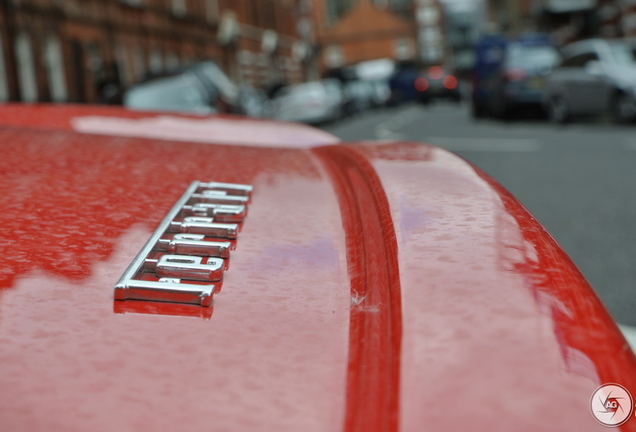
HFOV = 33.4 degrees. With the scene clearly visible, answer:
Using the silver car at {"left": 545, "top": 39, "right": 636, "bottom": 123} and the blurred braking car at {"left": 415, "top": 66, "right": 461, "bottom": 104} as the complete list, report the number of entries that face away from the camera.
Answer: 1

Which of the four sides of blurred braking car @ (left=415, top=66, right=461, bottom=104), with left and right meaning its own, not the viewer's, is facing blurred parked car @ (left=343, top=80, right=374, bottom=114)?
back

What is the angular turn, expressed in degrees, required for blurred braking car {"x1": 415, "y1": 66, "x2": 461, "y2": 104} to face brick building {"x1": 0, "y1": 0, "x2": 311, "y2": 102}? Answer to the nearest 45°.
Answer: approximately 135° to its left

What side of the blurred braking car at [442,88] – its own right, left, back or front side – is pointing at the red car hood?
back

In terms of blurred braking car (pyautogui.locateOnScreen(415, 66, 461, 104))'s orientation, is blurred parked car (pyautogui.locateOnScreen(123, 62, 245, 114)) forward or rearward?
rearward

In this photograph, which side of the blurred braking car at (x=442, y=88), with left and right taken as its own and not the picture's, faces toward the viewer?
back

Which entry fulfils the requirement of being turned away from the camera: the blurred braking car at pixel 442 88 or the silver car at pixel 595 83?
the blurred braking car
